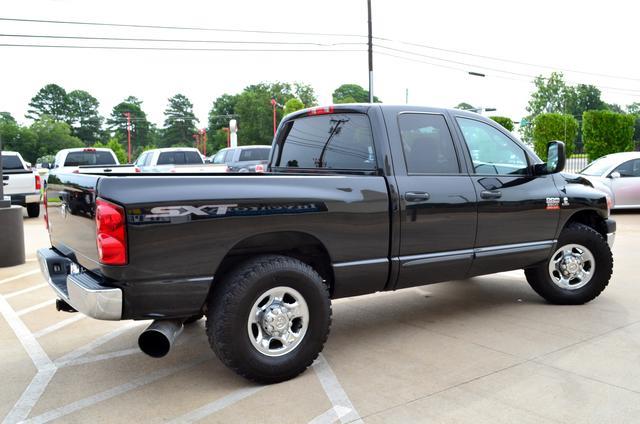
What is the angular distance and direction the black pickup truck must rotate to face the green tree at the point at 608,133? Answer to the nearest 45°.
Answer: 0° — it already faces it

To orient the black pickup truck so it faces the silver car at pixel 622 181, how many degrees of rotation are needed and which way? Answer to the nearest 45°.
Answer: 0° — it already faces it

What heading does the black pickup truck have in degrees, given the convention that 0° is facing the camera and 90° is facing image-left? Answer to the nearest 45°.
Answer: approximately 225°

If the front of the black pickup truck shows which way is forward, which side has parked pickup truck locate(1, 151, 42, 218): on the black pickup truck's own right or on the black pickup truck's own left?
on the black pickup truck's own left

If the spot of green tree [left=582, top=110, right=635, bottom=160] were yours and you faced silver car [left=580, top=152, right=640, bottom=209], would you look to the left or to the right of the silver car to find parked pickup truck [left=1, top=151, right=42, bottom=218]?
right

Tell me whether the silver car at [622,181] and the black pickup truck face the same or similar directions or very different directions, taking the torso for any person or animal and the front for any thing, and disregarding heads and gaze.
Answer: very different directions

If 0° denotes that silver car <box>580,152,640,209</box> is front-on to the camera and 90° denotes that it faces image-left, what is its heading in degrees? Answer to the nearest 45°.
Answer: approximately 45°

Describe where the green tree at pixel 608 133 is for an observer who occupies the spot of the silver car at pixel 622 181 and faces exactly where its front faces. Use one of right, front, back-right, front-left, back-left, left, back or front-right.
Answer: back-right
